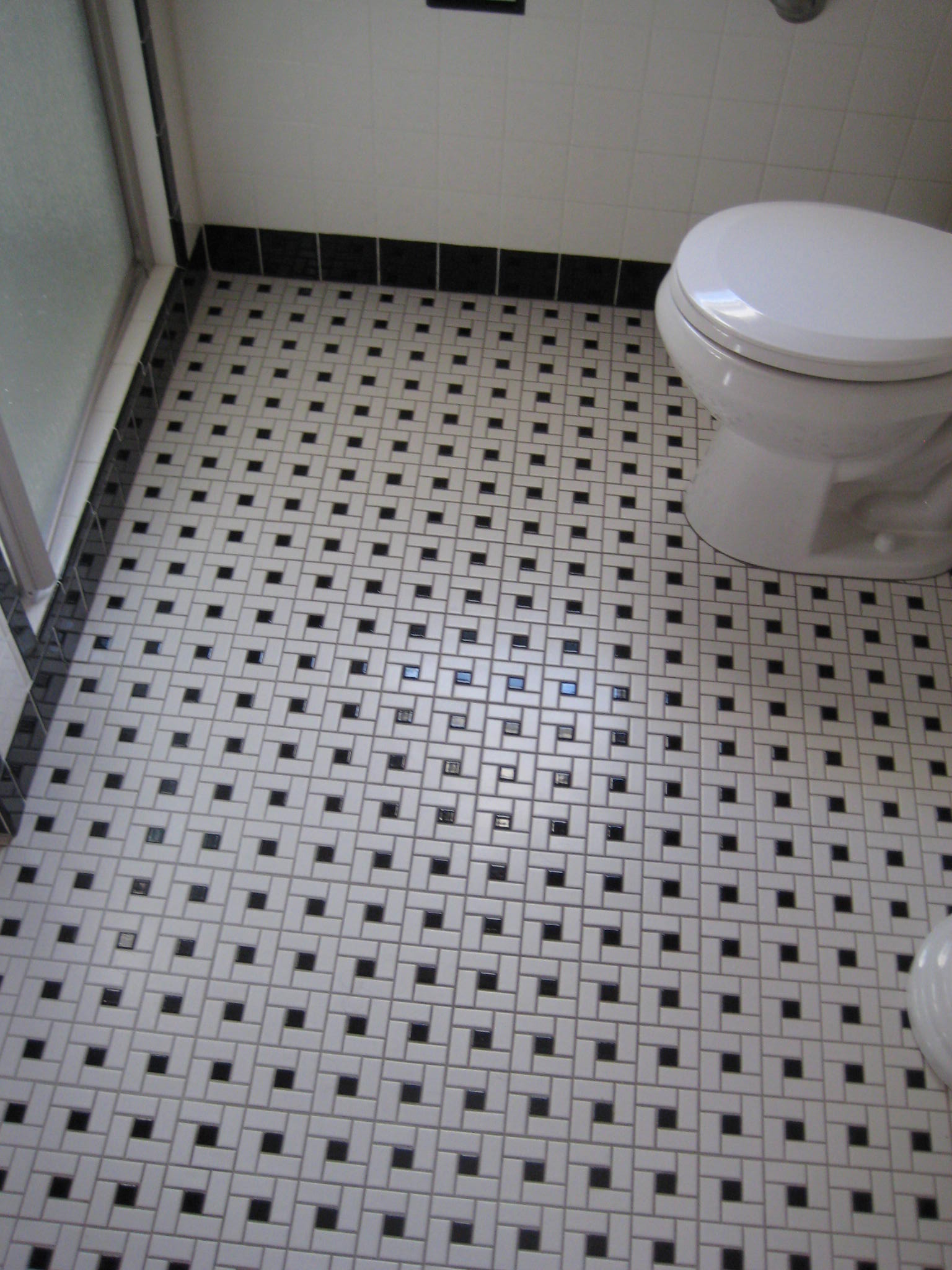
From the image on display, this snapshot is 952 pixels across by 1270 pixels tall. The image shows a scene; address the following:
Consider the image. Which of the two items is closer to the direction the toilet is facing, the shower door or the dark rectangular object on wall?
the shower door

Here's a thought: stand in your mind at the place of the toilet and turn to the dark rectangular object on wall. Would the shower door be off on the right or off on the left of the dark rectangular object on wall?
left

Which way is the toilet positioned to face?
to the viewer's left

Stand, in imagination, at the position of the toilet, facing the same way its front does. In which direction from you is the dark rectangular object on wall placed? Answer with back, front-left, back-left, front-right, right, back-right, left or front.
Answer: front-right

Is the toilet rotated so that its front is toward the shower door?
yes

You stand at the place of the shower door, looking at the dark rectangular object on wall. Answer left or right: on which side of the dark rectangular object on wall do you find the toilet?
right
